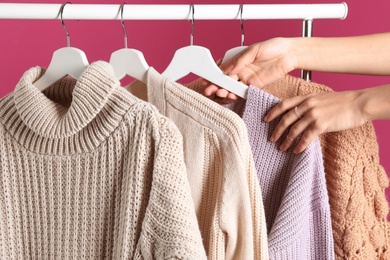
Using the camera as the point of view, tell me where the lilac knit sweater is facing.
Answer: facing the viewer and to the left of the viewer

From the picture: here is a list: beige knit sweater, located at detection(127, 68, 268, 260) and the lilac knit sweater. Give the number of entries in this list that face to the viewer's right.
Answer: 0

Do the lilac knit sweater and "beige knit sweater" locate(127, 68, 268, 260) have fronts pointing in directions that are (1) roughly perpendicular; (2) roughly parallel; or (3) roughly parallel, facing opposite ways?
roughly parallel
